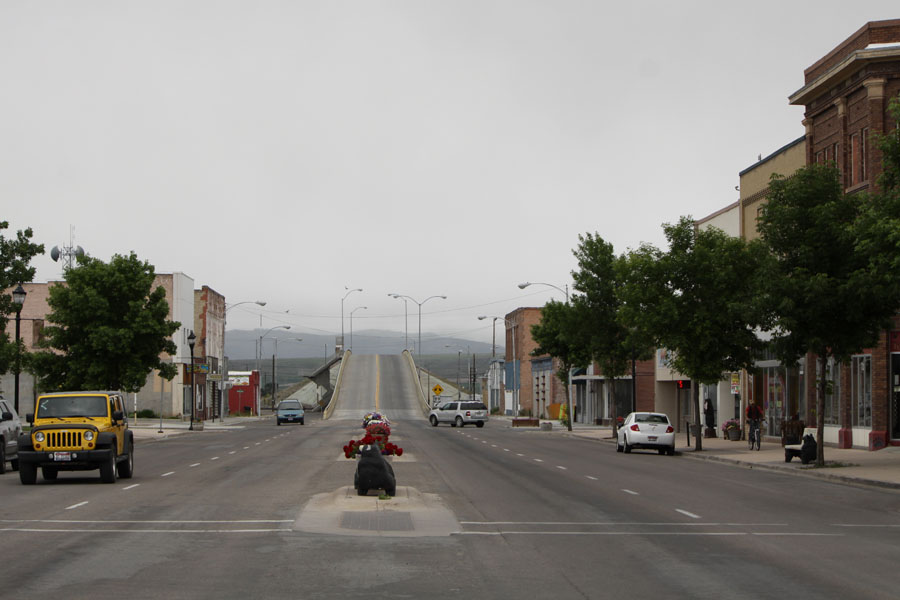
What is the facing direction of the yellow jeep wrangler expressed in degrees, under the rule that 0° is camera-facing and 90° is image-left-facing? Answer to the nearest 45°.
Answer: approximately 0°

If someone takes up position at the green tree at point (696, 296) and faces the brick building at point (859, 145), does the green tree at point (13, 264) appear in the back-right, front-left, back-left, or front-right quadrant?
back-right
